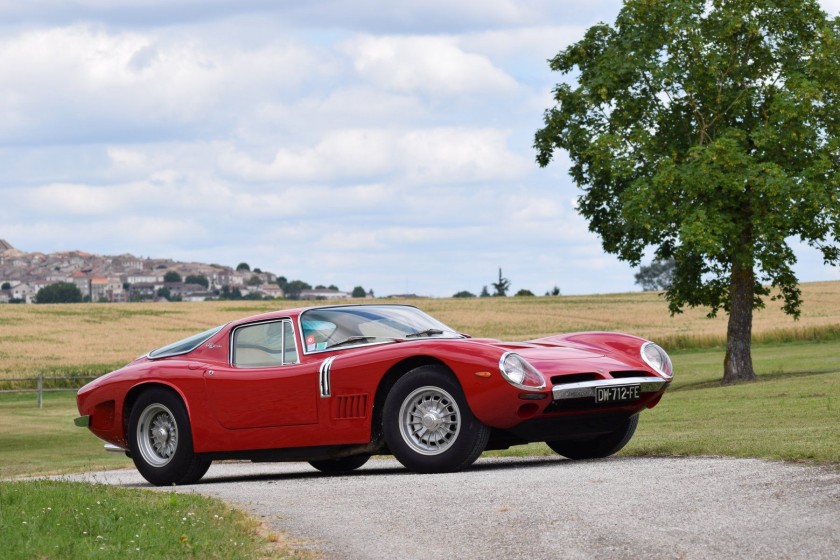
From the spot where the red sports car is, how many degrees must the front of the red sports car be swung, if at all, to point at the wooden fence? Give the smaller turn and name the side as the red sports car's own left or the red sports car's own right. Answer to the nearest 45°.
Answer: approximately 135° to the red sports car's own left

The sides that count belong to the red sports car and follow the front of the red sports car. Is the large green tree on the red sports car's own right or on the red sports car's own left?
on the red sports car's own left

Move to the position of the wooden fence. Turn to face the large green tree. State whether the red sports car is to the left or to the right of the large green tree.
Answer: right

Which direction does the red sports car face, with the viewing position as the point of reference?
facing the viewer and to the right of the viewer

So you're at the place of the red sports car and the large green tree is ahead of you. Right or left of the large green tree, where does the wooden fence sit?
left
